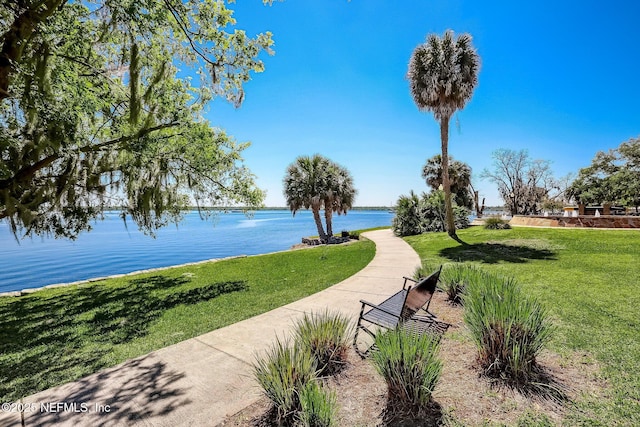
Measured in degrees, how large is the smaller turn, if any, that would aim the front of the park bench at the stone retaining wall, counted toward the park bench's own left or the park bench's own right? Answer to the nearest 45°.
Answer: approximately 90° to the park bench's own right

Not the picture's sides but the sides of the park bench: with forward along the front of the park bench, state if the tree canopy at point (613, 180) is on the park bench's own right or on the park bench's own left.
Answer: on the park bench's own right

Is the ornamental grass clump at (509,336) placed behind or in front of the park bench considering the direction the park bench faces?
behind

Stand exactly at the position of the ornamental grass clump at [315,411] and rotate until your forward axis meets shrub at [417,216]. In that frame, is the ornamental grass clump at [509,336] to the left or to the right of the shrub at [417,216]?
right

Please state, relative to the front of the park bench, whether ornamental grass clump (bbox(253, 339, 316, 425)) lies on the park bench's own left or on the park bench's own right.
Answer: on the park bench's own left

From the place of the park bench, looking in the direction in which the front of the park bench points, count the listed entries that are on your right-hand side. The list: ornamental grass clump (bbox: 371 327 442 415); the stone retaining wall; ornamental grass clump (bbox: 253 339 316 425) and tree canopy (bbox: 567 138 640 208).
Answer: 2

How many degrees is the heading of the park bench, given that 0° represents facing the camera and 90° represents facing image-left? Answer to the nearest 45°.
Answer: approximately 135°

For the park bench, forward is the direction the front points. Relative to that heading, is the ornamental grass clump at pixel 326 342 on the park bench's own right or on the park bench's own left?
on the park bench's own left

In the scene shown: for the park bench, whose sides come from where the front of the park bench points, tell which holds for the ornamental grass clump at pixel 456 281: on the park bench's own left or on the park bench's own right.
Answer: on the park bench's own right
